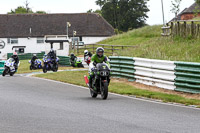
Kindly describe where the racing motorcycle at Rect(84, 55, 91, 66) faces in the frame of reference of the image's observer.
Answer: facing the viewer

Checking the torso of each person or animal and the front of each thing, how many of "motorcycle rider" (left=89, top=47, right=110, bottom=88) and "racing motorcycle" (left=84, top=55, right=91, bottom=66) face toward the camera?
2

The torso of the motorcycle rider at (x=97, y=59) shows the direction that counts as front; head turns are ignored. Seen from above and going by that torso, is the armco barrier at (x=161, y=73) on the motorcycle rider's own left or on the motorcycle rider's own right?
on the motorcycle rider's own left

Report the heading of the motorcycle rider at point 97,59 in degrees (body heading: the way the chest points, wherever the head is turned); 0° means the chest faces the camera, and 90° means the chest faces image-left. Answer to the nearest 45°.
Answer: approximately 0°

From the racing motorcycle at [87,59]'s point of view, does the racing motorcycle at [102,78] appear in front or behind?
in front

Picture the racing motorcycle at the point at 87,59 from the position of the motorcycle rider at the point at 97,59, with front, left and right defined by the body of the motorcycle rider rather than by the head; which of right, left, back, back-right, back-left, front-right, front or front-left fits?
back

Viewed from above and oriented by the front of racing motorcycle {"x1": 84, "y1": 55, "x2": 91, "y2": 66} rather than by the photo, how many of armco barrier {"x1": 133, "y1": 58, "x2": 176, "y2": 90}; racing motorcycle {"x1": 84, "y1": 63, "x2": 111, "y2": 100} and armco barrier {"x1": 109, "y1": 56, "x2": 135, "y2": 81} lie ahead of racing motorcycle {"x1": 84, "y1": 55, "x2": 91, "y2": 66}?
3

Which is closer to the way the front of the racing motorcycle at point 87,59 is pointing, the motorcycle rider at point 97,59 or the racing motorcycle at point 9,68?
the motorcycle rider

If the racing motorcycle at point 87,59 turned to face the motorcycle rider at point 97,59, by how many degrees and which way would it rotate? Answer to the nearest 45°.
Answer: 0° — it already faces them
